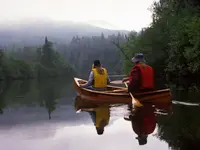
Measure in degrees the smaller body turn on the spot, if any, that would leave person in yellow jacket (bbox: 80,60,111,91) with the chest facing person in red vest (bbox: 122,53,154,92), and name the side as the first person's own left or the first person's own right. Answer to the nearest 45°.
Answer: approximately 180°

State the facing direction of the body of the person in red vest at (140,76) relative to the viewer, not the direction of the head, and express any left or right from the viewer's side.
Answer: facing away from the viewer and to the left of the viewer

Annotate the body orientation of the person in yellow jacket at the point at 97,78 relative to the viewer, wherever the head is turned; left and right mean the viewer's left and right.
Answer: facing away from the viewer and to the left of the viewer

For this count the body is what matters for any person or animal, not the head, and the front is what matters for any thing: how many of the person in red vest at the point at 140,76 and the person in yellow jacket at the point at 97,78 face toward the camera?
0

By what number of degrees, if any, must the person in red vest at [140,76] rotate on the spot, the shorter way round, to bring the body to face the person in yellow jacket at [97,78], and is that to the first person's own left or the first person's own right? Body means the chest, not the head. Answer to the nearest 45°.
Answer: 0° — they already face them
